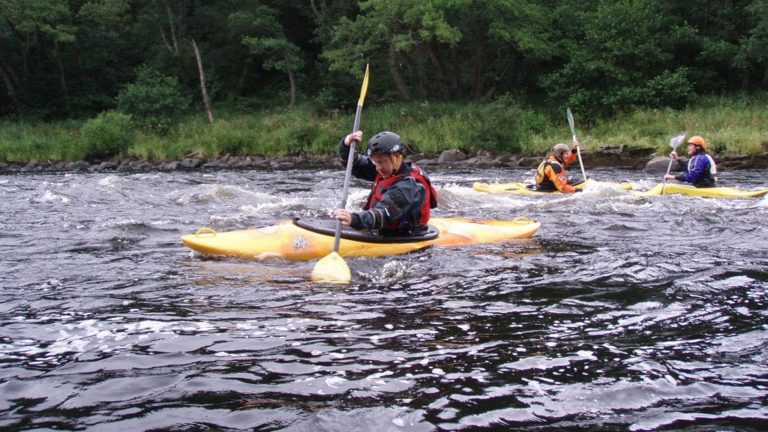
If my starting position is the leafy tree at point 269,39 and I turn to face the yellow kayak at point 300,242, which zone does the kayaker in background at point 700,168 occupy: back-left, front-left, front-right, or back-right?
front-left

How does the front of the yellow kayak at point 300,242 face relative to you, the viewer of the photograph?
facing to the left of the viewer

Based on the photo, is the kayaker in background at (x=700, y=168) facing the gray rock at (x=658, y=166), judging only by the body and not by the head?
no

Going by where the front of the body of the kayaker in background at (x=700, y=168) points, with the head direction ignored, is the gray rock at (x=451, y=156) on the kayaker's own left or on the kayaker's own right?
on the kayaker's own right

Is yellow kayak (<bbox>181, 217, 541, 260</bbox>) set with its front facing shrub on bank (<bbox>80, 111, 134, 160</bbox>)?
no

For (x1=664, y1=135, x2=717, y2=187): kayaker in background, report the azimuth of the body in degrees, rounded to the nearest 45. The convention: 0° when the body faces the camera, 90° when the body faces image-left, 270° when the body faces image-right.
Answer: approximately 90°

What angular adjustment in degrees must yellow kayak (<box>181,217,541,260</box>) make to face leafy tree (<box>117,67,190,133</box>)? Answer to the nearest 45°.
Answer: approximately 90° to its right

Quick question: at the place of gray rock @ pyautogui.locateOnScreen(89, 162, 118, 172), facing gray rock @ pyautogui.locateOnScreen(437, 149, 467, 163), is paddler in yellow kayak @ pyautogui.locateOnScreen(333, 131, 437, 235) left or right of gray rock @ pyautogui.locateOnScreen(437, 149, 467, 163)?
right

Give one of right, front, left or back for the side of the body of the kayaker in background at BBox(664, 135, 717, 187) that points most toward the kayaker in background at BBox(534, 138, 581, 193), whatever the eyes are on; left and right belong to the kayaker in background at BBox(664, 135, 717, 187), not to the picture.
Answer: front

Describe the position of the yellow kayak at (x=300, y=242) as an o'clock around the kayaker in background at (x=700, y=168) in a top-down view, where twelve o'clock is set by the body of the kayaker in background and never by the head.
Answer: The yellow kayak is roughly at 10 o'clock from the kayaker in background.

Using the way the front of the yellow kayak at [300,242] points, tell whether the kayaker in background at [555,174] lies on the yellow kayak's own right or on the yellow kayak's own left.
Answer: on the yellow kayak's own right

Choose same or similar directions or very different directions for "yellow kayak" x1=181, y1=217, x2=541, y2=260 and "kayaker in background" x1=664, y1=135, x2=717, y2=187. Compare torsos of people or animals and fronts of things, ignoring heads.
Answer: same or similar directions
